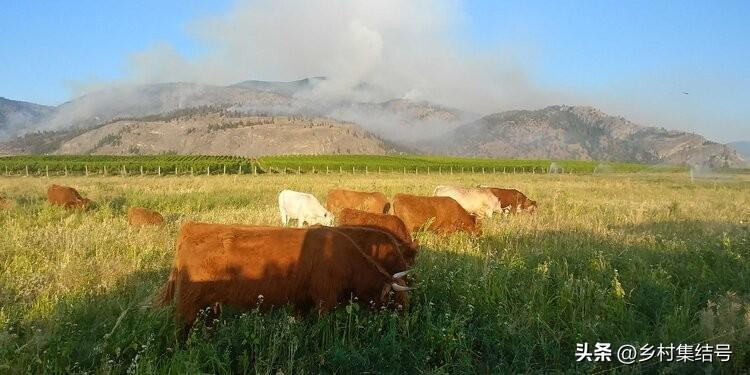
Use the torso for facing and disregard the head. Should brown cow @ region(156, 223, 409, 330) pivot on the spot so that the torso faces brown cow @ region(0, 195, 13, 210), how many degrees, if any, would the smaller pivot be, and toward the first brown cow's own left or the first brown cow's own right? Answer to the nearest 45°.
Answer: approximately 135° to the first brown cow's own left

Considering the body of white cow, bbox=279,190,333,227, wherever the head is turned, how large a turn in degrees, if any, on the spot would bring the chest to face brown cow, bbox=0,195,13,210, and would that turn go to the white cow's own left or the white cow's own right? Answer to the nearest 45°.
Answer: approximately 180°

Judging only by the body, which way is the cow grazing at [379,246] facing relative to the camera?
to the viewer's right

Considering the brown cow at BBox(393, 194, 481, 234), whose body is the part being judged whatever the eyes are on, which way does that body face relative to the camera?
to the viewer's right

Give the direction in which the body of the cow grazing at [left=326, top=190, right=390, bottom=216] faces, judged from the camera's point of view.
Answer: to the viewer's right

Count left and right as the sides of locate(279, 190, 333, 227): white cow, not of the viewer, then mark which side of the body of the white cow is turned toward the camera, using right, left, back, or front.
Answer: right

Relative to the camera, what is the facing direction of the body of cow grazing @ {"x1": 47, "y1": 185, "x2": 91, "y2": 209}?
to the viewer's right

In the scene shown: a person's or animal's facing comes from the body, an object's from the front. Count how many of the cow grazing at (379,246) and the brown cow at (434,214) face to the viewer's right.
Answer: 2

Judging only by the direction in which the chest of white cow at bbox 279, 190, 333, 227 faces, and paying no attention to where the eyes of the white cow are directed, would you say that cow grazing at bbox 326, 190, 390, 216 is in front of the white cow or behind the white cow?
in front

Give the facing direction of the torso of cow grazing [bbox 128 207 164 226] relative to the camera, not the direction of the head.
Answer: to the viewer's right

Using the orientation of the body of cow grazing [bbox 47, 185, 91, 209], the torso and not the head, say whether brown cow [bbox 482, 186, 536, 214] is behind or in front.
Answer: in front

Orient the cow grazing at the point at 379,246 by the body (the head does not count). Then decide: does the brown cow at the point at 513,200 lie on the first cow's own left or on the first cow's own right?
on the first cow's own left

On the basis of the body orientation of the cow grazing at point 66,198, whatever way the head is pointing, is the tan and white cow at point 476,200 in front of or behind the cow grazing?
in front

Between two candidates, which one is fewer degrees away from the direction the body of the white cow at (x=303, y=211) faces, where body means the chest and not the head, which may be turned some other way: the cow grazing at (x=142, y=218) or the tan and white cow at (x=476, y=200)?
the tan and white cow

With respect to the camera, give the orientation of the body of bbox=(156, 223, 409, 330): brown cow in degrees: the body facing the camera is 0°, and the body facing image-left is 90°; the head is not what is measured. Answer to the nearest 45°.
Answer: approximately 270°
